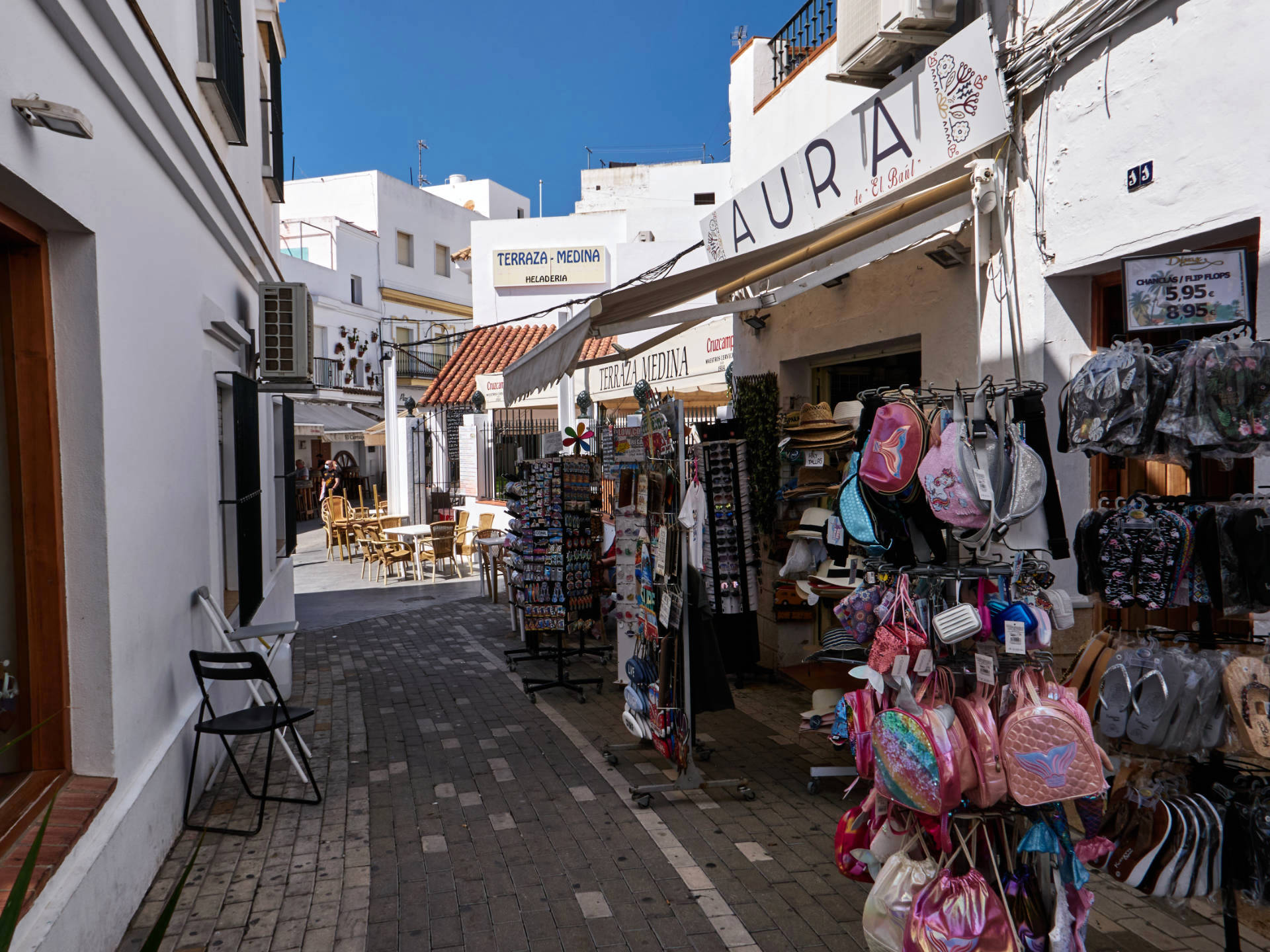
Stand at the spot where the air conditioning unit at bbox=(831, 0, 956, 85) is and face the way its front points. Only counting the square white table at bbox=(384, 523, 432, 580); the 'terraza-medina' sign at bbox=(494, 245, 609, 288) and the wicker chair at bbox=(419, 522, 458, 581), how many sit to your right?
3

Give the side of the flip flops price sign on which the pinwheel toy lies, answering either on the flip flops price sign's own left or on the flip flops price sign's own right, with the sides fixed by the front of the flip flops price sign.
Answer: on the flip flops price sign's own right

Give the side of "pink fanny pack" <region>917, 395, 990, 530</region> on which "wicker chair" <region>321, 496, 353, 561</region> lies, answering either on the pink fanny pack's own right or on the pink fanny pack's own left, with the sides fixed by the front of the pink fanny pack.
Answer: on the pink fanny pack's own right

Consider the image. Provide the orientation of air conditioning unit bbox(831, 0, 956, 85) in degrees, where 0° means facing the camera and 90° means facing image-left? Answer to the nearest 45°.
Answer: approximately 45°
